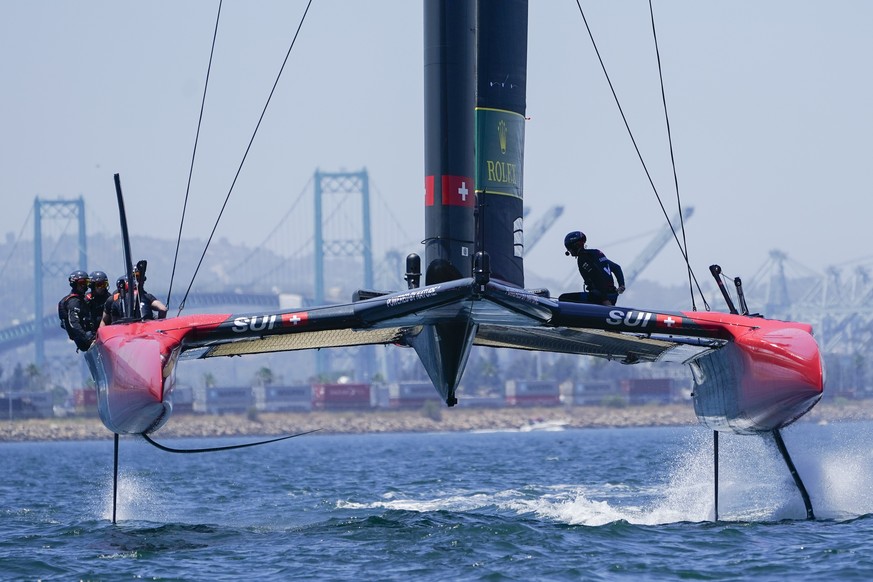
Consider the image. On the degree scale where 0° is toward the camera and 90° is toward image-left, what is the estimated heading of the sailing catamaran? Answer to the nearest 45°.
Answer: approximately 0°

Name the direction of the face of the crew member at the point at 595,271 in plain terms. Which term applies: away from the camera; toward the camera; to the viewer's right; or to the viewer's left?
to the viewer's left

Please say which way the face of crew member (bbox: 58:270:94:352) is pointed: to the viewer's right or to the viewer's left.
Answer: to the viewer's right
